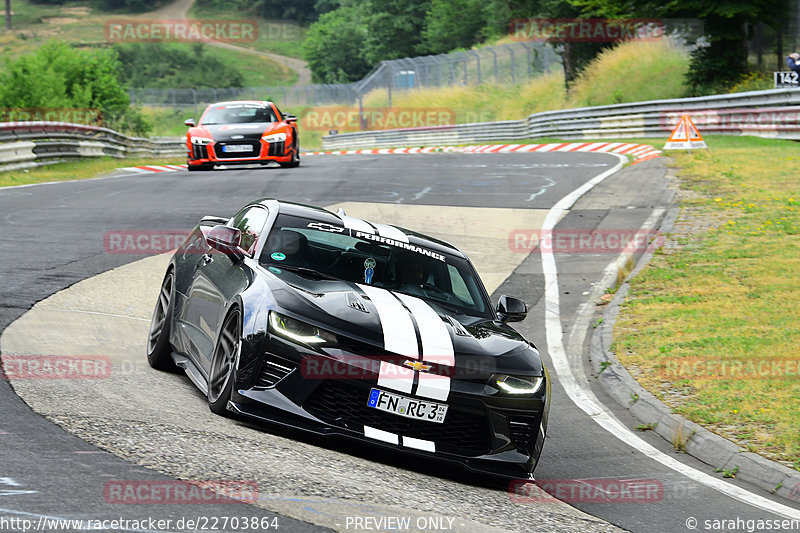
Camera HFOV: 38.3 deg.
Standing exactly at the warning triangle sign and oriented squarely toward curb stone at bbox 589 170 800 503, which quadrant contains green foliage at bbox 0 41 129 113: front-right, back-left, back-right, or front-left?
back-right

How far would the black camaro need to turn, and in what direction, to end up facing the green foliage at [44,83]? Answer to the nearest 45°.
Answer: approximately 135° to its left

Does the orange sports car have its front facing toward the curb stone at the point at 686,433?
yes

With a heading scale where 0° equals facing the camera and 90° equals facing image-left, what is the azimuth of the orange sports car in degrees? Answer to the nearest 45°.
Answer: approximately 0°

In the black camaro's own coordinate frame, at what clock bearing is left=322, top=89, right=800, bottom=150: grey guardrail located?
The grey guardrail is roughly at 8 o'clock from the black camaro.

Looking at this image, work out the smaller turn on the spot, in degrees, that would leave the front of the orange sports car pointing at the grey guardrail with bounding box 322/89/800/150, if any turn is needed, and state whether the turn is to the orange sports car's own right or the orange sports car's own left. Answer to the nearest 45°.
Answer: approximately 135° to the orange sports car's own left

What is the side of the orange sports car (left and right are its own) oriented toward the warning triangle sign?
left

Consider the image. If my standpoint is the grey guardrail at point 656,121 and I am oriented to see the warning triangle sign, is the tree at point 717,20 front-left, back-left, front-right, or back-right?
back-left

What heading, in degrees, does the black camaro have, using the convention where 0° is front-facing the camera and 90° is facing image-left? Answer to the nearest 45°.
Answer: approximately 315°

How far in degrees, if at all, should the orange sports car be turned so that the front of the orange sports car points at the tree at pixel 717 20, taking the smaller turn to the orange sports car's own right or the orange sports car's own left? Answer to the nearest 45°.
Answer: approximately 135° to the orange sports car's own left

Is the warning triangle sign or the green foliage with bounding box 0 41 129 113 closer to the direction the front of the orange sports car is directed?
the warning triangle sign

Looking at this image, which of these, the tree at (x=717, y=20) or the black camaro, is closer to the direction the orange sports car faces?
the black camaro

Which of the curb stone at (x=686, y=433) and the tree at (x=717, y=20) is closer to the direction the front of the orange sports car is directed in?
the curb stone
